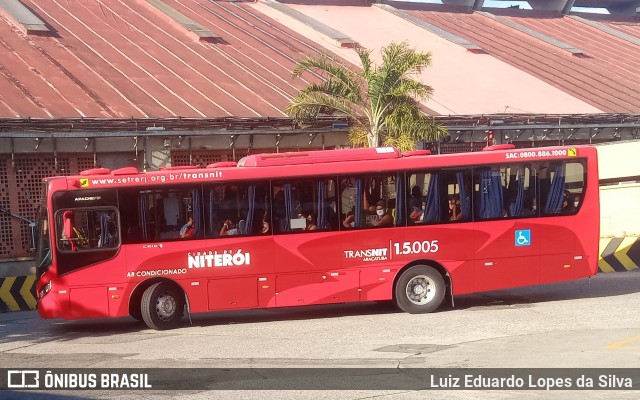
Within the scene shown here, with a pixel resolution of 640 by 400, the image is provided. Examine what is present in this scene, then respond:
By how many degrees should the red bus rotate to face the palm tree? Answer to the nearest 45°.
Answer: approximately 90° to its right

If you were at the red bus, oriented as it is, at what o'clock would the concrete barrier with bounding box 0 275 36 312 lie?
The concrete barrier is roughly at 1 o'clock from the red bus.

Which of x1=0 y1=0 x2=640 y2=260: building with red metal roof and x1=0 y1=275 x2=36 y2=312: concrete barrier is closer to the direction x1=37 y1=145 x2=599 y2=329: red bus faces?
the concrete barrier

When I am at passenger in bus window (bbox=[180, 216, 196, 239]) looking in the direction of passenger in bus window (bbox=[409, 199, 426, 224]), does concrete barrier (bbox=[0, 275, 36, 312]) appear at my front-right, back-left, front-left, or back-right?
back-left

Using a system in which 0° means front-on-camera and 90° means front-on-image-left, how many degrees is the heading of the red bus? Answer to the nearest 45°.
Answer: approximately 90°

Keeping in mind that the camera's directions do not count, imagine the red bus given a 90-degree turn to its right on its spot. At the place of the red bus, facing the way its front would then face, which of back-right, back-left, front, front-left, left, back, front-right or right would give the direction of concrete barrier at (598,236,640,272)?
front-right

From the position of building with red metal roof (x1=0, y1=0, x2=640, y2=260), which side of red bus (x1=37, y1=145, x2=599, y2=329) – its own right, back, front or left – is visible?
right
